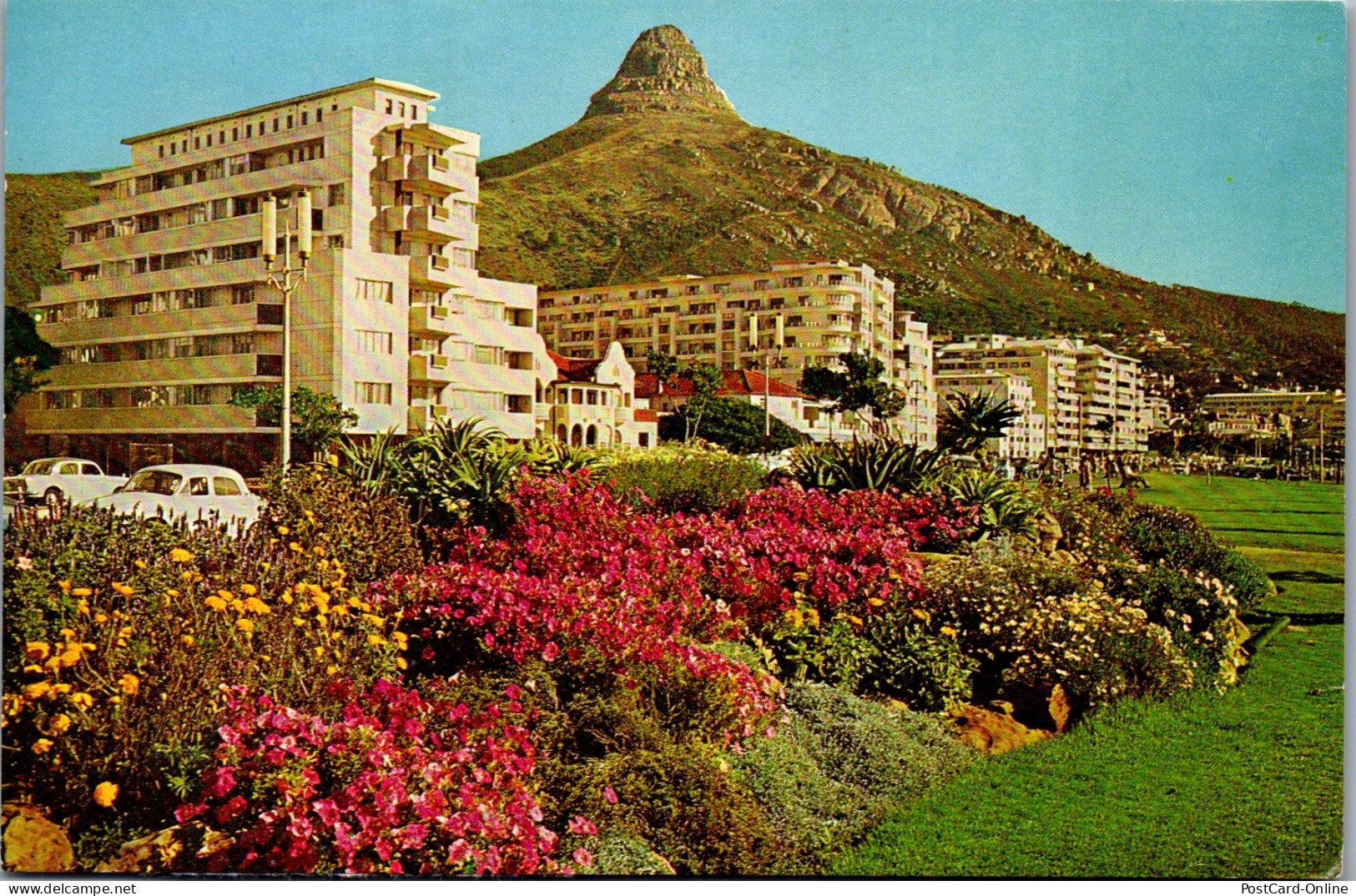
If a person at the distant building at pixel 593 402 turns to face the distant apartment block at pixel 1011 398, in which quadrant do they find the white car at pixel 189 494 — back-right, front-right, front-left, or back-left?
back-right

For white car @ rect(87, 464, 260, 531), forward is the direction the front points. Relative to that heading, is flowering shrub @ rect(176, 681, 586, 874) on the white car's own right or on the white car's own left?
on the white car's own left

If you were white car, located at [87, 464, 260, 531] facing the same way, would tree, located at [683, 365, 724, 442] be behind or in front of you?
behind

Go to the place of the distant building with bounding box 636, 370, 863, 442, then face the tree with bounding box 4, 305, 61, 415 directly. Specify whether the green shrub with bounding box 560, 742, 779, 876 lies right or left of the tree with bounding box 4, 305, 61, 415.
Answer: left

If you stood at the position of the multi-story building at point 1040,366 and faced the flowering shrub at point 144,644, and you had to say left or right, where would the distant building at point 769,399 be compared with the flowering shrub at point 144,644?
right

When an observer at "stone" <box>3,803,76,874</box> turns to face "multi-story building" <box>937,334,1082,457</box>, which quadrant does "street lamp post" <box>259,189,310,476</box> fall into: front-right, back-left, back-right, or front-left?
front-left

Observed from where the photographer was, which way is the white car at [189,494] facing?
facing the viewer and to the left of the viewer

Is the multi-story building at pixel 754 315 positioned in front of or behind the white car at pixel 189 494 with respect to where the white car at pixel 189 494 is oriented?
behind
